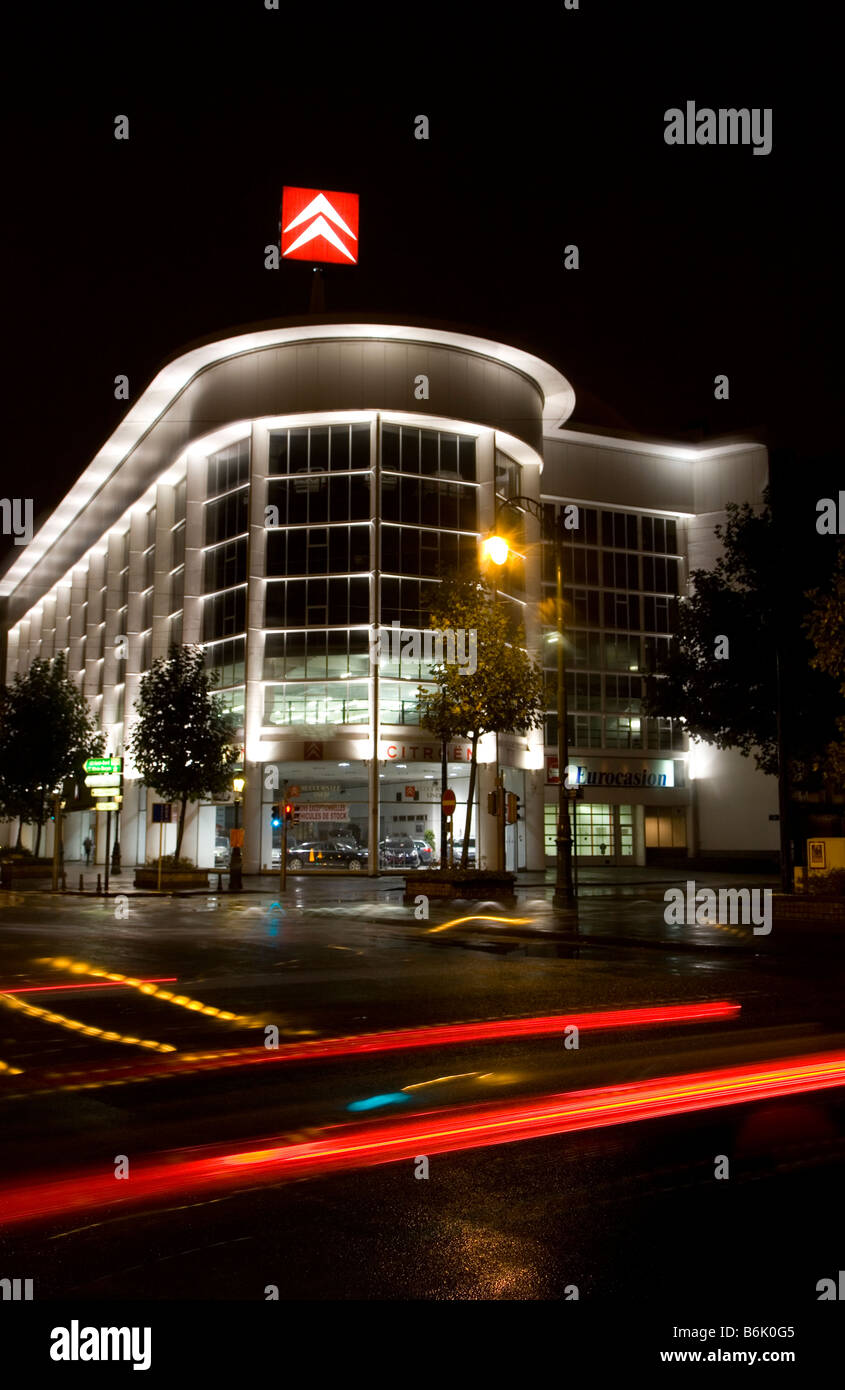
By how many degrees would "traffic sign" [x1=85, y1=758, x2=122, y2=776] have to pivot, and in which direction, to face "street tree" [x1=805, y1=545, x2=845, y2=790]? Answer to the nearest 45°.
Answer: approximately 45° to its left

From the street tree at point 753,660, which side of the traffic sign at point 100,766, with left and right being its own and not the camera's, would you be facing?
left

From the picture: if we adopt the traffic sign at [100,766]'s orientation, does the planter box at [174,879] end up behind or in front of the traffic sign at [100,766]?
in front

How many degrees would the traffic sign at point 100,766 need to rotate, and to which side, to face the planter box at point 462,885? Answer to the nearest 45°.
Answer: approximately 45° to its left

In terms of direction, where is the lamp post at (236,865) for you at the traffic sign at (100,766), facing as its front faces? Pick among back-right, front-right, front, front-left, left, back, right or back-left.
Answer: front-left

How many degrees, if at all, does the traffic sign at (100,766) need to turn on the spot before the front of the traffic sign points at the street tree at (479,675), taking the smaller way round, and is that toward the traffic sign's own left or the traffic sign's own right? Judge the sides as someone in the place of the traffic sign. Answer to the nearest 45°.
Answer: approximately 45° to the traffic sign's own left

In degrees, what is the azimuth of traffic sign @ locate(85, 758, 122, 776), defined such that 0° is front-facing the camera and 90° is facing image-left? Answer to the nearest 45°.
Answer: approximately 0°
